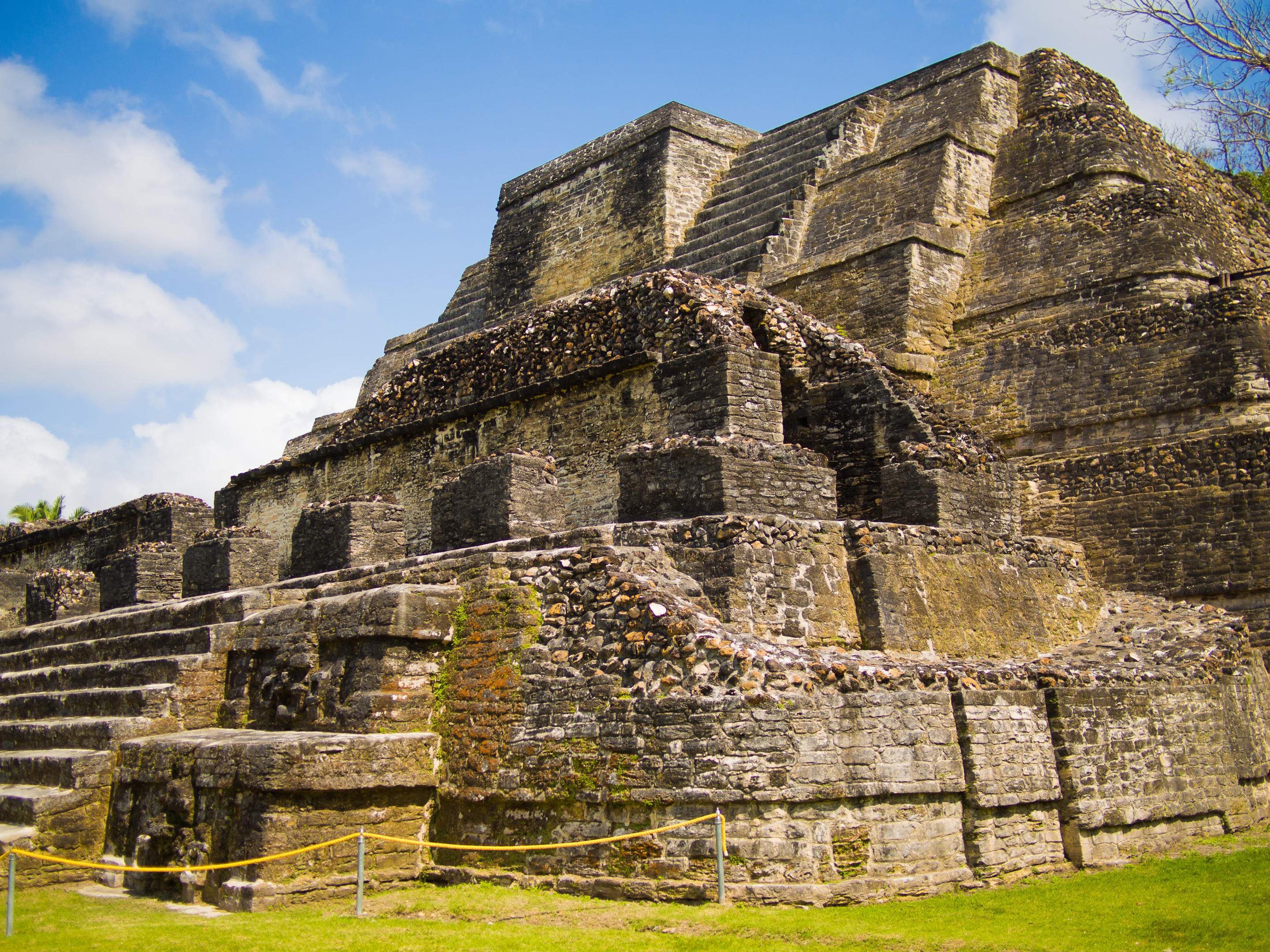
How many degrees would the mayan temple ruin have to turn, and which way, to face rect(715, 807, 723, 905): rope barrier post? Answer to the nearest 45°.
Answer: approximately 45° to its left

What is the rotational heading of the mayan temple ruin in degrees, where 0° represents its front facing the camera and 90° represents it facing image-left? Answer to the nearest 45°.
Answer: approximately 45°

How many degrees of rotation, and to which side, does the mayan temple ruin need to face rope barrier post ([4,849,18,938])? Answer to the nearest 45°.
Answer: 0° — it already faces it
